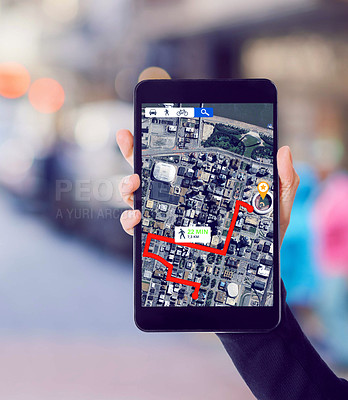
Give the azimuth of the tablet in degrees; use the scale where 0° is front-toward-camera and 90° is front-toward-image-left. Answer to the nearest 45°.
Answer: approximately 0°

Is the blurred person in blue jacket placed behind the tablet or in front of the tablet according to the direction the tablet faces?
behind

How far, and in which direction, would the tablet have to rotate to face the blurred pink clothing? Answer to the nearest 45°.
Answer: approximately 180°
